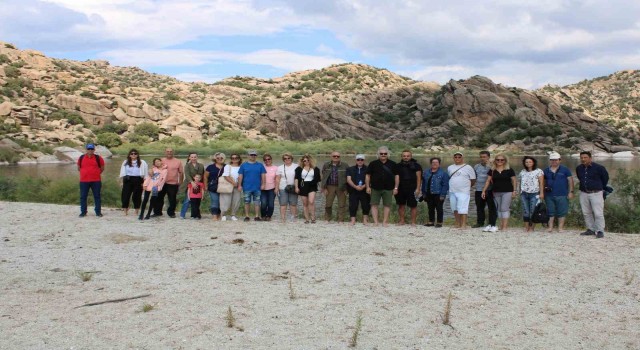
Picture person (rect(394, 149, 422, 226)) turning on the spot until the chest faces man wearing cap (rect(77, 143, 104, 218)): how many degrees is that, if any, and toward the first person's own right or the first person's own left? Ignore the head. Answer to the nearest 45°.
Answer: approximately 90° to the first person's own right

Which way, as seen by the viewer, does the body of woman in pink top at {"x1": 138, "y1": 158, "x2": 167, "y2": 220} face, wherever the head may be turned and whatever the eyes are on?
toward the camera

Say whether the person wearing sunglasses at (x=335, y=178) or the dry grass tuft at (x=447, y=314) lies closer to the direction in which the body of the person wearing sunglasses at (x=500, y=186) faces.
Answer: the dry grass tuft

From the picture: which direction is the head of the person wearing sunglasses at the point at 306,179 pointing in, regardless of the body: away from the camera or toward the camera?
toward the camera

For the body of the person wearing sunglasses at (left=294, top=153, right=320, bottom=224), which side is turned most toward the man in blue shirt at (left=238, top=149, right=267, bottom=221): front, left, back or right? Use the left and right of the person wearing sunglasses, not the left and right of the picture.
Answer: right

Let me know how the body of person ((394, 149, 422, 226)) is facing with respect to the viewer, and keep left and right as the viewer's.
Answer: facing the viewer

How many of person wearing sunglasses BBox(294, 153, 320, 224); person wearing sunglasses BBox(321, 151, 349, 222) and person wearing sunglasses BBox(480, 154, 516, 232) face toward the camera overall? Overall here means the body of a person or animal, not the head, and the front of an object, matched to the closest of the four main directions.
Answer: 3

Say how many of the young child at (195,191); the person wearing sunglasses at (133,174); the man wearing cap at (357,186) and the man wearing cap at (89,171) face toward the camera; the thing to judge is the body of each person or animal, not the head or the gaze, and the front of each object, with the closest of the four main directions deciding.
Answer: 4

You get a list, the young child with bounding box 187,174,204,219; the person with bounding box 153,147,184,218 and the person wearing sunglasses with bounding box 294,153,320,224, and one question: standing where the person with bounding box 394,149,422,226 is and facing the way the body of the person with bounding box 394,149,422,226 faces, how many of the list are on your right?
3

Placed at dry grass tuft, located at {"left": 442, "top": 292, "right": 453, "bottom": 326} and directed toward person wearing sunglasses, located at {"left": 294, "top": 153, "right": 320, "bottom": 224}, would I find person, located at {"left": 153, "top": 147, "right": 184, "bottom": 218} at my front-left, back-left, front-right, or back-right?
front-left

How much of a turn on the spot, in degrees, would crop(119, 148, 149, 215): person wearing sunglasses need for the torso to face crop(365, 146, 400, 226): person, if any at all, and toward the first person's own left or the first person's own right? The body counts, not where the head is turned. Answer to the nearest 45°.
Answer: approximately 45° to the first person's own left

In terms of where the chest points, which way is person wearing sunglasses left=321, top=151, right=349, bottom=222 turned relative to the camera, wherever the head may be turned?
toward the camera

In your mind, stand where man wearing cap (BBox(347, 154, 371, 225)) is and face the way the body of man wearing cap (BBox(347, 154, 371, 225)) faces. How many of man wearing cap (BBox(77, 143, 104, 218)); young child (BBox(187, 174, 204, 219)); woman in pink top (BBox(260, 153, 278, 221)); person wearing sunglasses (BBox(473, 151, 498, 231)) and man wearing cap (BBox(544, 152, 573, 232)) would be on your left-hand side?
2
